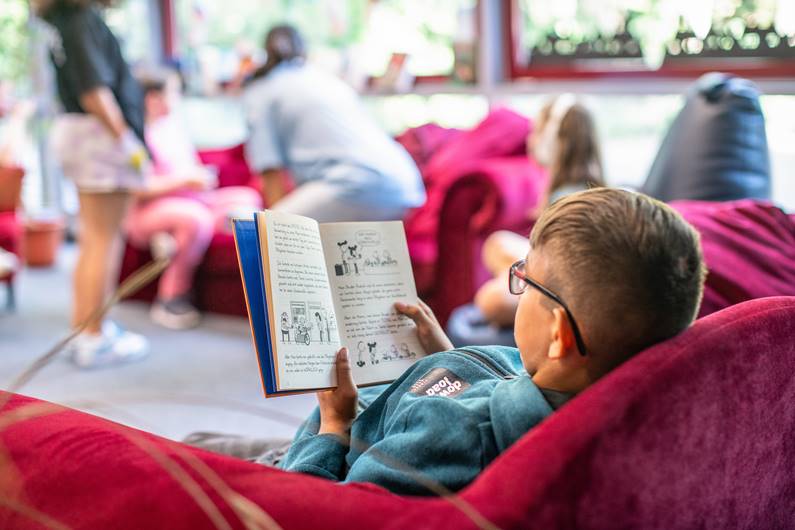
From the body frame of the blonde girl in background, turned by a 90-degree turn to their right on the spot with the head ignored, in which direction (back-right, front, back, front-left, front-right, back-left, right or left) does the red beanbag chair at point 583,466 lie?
back

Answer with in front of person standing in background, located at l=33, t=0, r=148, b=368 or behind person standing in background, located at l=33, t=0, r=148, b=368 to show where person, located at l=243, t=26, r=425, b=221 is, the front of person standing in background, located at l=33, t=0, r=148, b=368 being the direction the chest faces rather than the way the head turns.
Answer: in front

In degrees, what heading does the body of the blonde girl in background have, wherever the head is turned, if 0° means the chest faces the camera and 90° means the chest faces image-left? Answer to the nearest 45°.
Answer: approximately 90°

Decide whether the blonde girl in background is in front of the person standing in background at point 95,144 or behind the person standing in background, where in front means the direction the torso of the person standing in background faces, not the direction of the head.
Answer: in front

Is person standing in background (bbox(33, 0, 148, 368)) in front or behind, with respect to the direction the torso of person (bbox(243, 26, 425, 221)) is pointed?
in front

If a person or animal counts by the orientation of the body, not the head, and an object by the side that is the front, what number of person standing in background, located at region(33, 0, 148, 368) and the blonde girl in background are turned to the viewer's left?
1

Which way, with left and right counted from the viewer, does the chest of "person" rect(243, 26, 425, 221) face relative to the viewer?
facing away from the viewer and to the left of the viewer

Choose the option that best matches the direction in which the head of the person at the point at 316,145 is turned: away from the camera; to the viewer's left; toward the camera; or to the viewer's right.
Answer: away from the camera

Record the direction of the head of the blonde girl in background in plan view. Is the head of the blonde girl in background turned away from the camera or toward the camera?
away from the camera

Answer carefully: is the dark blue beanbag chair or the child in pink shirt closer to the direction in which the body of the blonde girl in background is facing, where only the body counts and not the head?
the child in pink shirt

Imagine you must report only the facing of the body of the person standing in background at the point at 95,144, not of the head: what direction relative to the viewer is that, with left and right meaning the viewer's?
facing to the right of the viewer

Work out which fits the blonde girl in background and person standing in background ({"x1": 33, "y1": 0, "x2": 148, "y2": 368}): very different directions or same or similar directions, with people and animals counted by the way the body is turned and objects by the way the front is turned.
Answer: very different directions
